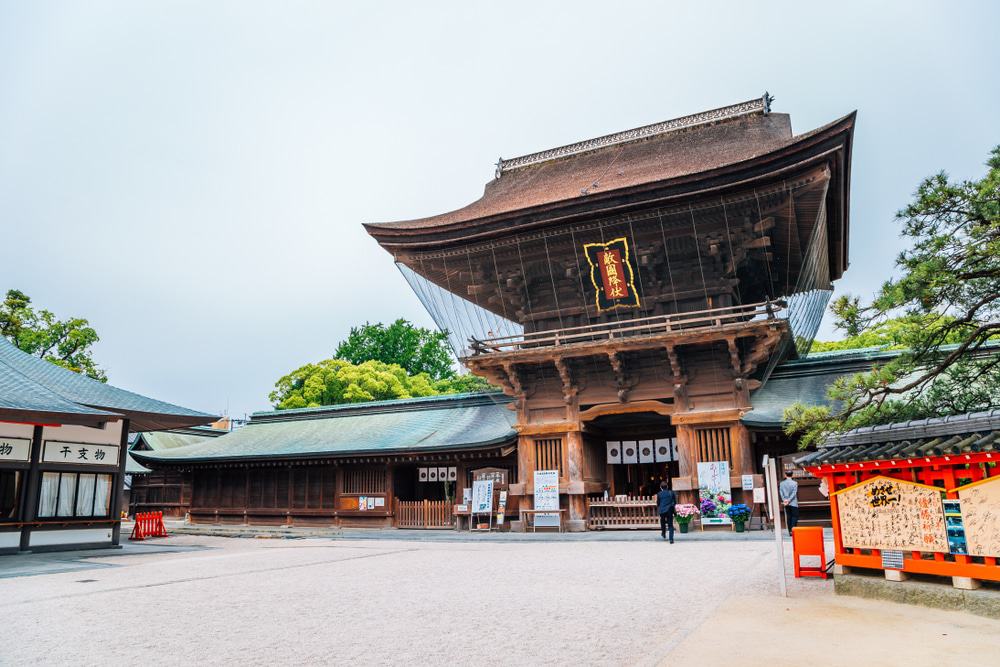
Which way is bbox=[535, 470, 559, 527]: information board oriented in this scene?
toward the camera

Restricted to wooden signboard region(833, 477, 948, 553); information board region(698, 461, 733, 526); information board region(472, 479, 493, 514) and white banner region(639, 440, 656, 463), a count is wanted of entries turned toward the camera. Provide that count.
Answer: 4

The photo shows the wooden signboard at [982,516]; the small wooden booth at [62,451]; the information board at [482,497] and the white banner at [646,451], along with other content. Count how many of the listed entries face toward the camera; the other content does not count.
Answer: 4

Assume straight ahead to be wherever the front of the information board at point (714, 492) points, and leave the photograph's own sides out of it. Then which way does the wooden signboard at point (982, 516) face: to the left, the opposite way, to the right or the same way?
the same way

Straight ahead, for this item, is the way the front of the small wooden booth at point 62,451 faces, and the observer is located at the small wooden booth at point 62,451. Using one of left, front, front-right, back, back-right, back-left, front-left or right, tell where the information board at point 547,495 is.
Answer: left

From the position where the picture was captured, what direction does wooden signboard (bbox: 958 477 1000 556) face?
facing the viewer

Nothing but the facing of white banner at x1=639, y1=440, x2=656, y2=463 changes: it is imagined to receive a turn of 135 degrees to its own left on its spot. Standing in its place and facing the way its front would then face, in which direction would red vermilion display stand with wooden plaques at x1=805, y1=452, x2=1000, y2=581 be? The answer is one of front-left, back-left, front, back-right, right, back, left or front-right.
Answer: back-right

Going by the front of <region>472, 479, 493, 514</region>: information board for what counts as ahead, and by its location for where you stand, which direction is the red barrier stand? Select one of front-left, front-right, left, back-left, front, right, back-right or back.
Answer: right

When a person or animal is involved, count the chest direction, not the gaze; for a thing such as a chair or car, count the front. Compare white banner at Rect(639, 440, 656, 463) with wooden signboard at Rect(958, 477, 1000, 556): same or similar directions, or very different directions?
same or similar directions

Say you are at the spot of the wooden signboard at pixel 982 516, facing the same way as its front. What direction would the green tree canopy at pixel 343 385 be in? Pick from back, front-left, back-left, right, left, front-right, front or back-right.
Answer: back-right

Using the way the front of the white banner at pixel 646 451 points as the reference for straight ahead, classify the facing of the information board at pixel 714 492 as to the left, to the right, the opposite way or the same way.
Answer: the same way

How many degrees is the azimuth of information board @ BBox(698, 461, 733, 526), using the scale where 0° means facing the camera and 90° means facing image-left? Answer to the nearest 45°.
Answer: approximately 0°

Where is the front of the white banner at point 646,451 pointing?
toward the camera

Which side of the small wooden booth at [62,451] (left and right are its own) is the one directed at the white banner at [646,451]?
left

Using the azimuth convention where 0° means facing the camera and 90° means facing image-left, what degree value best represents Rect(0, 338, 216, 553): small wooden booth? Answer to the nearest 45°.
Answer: approximately 0°

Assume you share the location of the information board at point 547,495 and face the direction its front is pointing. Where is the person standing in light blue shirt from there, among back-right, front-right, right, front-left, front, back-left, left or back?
front-left
